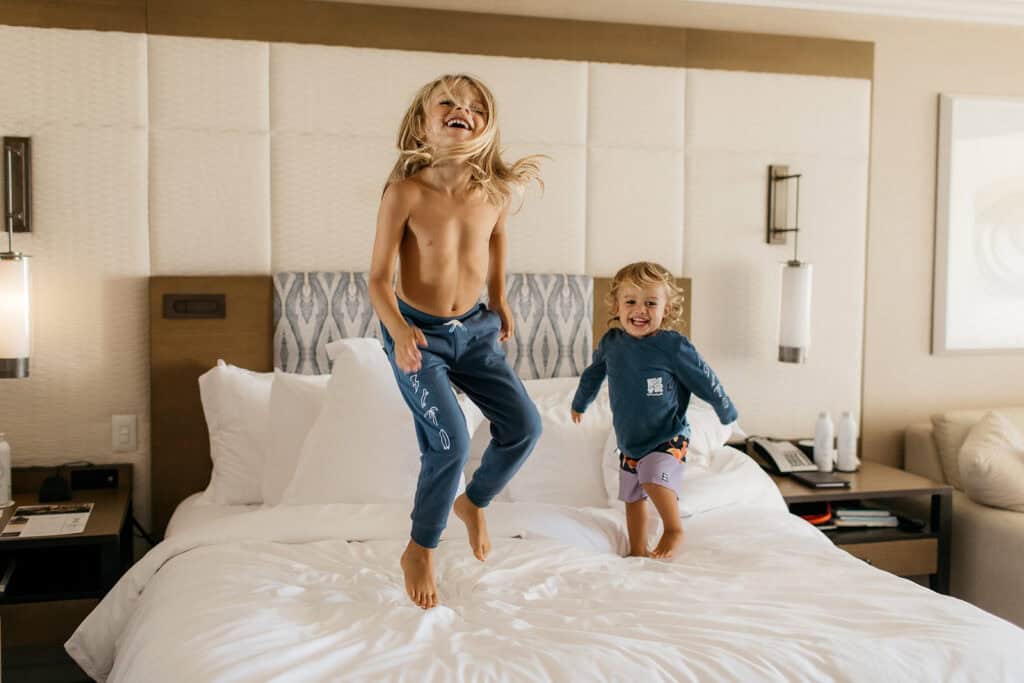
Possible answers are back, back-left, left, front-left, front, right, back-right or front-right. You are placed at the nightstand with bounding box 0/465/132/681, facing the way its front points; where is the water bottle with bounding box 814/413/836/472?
left

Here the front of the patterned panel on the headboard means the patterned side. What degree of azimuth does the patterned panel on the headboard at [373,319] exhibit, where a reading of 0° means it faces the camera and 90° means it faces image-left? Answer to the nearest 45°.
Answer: approximately 0°

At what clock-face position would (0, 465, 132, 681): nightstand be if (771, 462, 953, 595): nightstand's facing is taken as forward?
(0, 465, 132, 681): nightstand is roughly at 2 o'clock from (771, 462, 953, 595): nightstand.

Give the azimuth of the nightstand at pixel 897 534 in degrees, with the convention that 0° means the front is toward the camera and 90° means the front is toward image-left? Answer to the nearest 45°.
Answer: approximately 0°

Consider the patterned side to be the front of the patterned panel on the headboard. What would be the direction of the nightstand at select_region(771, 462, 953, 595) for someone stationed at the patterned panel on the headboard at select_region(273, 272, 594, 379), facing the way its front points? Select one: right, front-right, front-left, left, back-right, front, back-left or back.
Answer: left

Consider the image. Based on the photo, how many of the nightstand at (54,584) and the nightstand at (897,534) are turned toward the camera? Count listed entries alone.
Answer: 2

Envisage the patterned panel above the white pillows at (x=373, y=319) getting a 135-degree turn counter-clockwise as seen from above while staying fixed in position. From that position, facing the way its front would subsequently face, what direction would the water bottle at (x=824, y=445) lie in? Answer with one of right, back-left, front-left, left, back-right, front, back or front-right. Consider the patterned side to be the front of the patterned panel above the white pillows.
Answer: front-right

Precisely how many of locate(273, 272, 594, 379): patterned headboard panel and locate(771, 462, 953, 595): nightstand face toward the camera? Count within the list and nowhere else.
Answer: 2
